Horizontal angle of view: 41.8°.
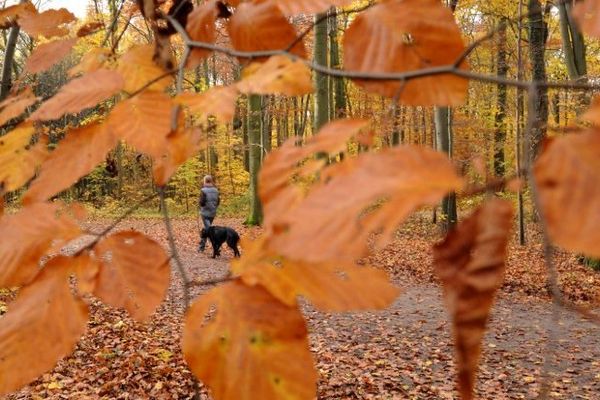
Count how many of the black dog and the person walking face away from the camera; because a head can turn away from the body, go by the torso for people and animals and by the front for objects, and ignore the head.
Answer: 1

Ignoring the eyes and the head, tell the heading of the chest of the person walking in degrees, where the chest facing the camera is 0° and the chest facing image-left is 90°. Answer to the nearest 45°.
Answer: approximately 180°

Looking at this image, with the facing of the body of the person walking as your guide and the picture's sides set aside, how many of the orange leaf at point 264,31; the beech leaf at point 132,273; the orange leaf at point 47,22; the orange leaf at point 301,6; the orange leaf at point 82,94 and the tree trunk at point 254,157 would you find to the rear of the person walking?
5

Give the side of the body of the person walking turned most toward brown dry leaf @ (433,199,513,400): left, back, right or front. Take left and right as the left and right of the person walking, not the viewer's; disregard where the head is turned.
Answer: back

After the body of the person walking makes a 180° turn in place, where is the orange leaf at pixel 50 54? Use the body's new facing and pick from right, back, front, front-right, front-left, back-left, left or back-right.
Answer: front
